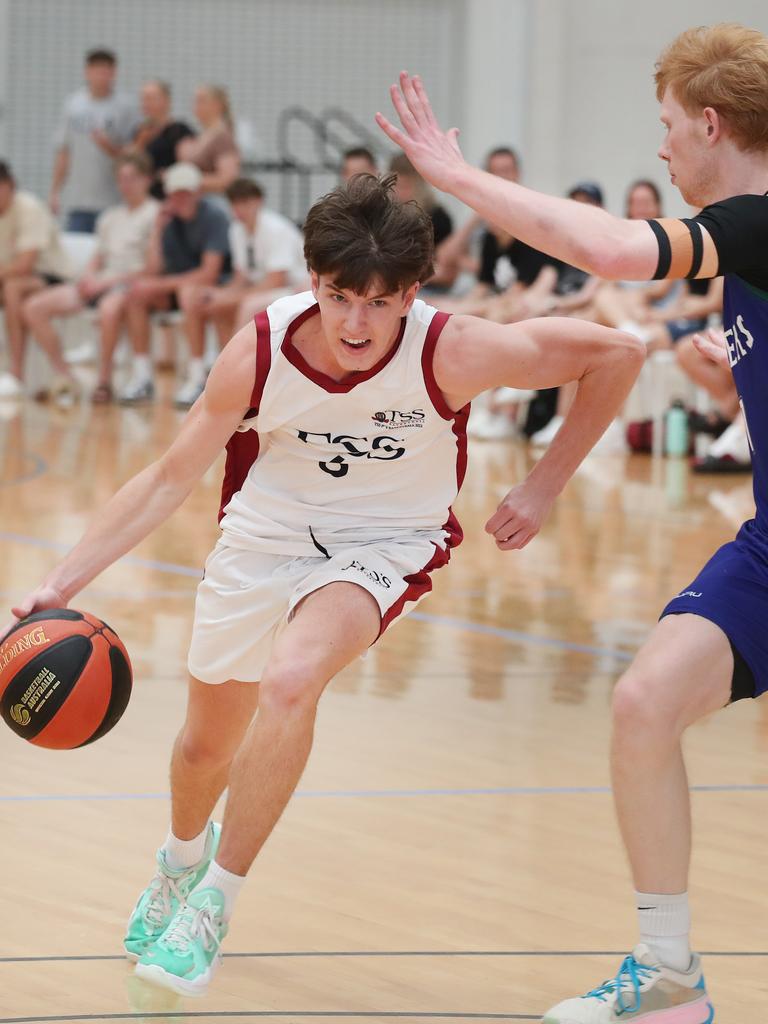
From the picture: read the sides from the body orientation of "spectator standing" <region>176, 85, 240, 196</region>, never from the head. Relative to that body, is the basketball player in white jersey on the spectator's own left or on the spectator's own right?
on the spectator's own left

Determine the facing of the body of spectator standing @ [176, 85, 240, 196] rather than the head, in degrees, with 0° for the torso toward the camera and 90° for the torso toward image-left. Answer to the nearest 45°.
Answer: approximately 45°

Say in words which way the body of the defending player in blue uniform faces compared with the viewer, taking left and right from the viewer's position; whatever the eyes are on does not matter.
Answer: facing to the left of the viewer

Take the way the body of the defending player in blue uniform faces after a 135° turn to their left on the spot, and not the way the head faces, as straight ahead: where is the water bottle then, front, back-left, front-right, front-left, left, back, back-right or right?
back-left

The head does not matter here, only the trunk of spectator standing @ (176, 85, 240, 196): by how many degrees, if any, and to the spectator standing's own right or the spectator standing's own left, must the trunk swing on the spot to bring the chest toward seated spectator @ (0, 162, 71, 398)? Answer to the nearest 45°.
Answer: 0° — they already face them

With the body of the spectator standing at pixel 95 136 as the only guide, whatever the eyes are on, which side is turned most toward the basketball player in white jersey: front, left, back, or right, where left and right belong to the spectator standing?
front

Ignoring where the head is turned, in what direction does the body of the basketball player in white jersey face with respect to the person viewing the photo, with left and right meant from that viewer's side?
facing the viewer

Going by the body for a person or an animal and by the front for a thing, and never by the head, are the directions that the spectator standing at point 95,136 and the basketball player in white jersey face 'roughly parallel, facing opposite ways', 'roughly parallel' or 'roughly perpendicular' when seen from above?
roughly parallel

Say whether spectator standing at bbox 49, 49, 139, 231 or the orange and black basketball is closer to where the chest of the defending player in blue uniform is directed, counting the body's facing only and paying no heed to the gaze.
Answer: the orange and black basketball

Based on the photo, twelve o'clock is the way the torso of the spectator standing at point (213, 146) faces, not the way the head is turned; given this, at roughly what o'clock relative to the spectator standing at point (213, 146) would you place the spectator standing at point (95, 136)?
the spectator standing at point (95, 136) is roughly at 3 o'clock from the spectator standing at point (213, 146).

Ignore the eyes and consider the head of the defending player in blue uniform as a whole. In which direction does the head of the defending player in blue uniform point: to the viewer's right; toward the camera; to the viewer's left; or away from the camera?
to the viewer's left

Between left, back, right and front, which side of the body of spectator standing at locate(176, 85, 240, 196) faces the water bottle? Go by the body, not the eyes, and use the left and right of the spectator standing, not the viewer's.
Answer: left

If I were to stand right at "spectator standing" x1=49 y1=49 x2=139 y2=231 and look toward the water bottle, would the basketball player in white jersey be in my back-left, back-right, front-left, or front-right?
front-right

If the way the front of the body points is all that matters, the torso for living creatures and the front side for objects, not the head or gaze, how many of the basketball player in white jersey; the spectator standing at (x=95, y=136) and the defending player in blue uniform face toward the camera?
2
